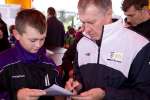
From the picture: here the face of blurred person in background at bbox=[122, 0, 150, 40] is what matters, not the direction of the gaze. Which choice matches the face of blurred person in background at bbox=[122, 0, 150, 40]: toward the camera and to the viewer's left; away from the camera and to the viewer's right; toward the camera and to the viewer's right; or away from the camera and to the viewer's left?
toward the camera and to the viewer's left
